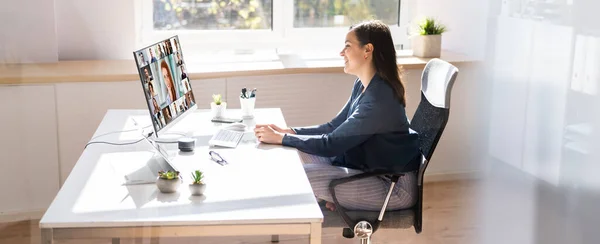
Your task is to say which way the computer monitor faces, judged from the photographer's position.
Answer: facing the viewer and to the right of the viewer

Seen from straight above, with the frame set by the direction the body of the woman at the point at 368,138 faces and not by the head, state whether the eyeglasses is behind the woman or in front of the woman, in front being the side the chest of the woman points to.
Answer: in front

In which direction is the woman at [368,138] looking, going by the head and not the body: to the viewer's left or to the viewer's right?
to the viewer's left

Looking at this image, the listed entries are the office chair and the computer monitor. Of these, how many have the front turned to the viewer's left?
1

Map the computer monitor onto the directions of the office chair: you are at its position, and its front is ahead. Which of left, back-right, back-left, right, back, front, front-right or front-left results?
front

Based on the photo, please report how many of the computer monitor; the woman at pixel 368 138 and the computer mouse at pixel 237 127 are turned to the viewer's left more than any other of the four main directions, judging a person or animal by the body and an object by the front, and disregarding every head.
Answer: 2

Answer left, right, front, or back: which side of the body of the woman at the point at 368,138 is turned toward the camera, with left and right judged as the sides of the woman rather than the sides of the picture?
left

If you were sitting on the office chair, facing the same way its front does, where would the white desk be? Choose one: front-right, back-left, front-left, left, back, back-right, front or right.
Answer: front-left

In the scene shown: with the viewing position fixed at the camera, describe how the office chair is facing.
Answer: facing to the left of the viewer

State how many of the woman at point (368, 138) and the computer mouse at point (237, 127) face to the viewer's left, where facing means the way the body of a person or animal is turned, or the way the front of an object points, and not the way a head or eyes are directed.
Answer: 2

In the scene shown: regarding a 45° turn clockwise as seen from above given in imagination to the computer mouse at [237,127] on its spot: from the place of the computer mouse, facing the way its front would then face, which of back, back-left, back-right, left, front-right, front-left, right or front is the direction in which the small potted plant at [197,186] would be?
back-left

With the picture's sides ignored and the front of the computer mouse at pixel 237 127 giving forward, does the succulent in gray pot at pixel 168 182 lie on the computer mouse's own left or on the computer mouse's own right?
on the computer mouse's own left

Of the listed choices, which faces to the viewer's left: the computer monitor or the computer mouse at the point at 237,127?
the computer mouse

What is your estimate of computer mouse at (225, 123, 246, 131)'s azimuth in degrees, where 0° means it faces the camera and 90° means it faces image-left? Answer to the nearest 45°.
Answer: approximately 90°
